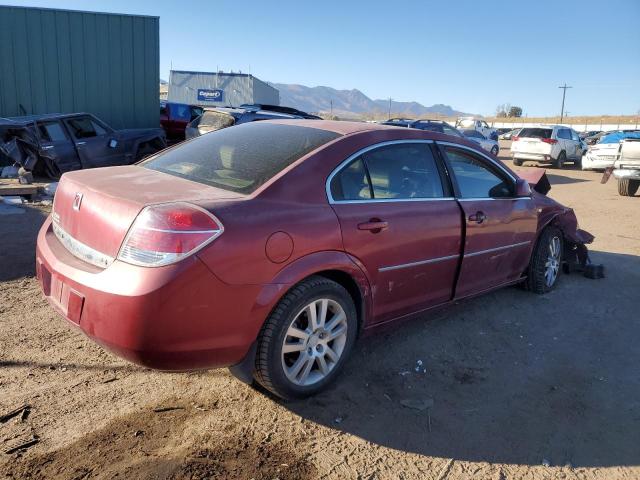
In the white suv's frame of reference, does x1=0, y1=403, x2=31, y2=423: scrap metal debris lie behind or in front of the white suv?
behind

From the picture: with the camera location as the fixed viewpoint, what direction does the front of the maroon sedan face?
facing away from the viewer and to the right of the viewer

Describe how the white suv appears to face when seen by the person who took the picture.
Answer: facing away from the viewer and to the right of the viewer

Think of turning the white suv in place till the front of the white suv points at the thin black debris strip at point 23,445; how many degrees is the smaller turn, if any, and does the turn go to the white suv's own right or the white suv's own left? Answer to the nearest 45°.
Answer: approximately 135° to the white suv's own right

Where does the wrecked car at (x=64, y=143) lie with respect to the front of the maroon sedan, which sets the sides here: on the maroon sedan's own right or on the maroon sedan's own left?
on the maroon sedan's own left

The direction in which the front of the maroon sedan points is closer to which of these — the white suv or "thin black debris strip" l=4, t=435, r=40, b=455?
the white suv

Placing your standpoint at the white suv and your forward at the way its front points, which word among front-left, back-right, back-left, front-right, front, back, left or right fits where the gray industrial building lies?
left

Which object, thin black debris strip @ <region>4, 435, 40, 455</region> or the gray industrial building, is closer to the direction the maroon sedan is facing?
the gray industrial building

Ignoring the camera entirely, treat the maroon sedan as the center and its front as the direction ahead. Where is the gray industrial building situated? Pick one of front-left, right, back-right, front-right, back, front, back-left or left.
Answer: front-left

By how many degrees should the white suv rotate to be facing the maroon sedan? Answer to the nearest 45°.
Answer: approximately 135° to its right

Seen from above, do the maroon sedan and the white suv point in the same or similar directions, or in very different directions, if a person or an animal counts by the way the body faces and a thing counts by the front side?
same or similar directions

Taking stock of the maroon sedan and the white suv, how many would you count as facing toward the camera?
0
